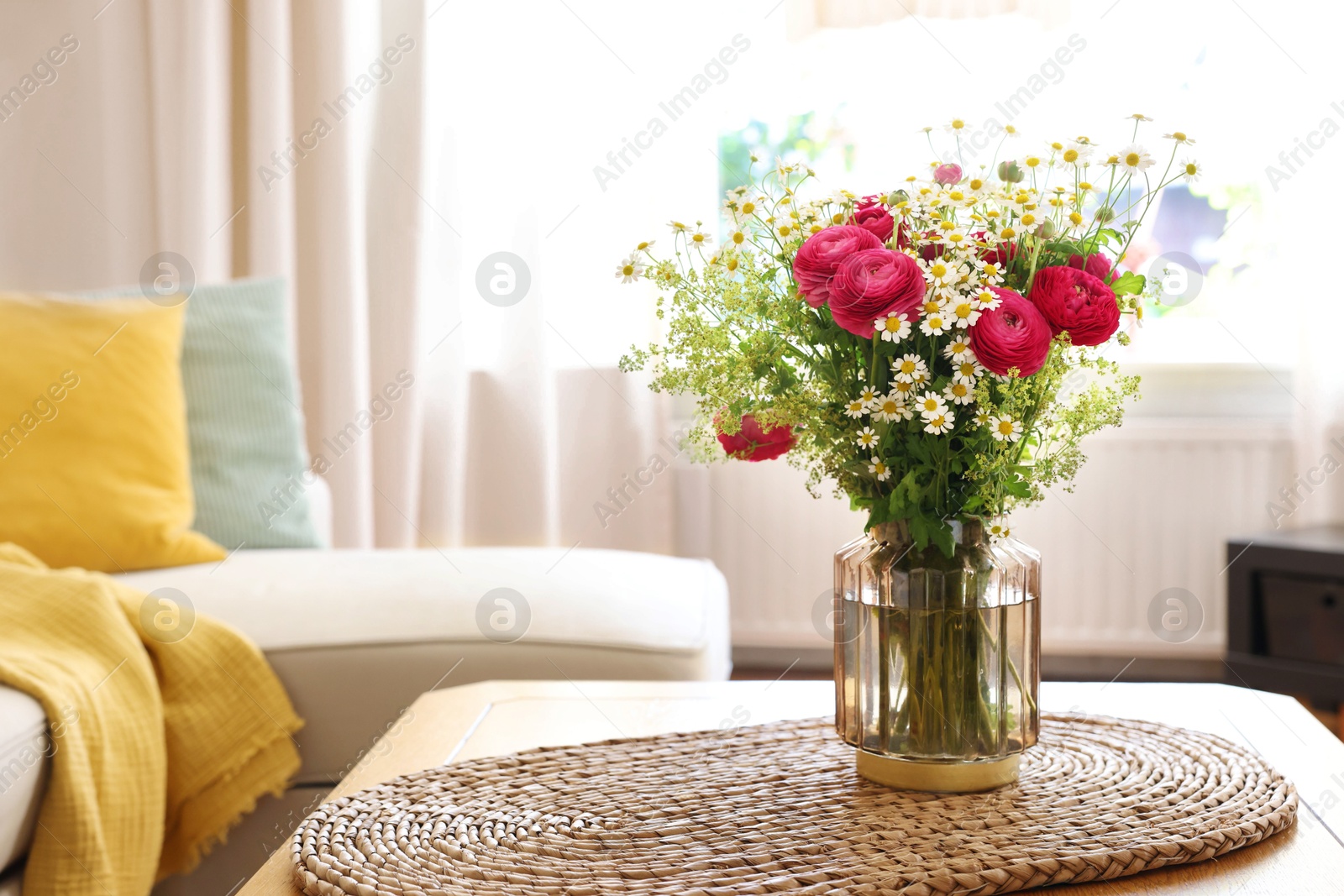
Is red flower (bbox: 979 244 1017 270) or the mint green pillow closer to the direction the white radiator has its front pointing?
the red flower

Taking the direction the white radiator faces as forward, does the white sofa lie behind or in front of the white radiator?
in front

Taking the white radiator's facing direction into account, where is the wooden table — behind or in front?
in front

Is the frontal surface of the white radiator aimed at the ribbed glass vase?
yes

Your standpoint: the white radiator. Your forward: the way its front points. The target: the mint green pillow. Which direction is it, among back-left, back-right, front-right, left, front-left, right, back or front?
front-right

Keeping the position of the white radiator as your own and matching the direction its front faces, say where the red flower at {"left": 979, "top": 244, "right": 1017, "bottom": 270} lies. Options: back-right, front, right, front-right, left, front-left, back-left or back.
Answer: front

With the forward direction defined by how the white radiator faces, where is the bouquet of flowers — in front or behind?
in front

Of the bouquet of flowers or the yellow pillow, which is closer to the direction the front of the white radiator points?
the bouquet of flowers

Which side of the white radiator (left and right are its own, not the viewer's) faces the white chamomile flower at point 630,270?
front

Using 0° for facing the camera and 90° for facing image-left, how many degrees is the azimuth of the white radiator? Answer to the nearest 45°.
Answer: approximately 0°

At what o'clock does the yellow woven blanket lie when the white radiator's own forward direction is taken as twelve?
The yellow woven blanket is roughly at 1 o'clock from the white radiator.

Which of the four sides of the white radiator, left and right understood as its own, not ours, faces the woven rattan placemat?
front

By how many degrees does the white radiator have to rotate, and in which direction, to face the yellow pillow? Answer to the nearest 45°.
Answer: approximately 45° to its right
